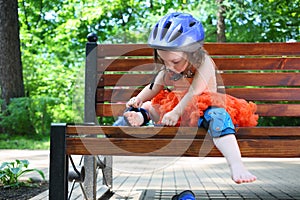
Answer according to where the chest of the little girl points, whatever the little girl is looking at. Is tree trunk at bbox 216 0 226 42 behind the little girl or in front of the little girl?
behind

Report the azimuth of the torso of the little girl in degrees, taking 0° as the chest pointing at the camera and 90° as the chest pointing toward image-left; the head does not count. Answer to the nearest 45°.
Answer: approximately 45°

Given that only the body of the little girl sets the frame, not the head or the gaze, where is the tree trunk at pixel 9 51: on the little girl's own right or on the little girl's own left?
on the little girl's own right
